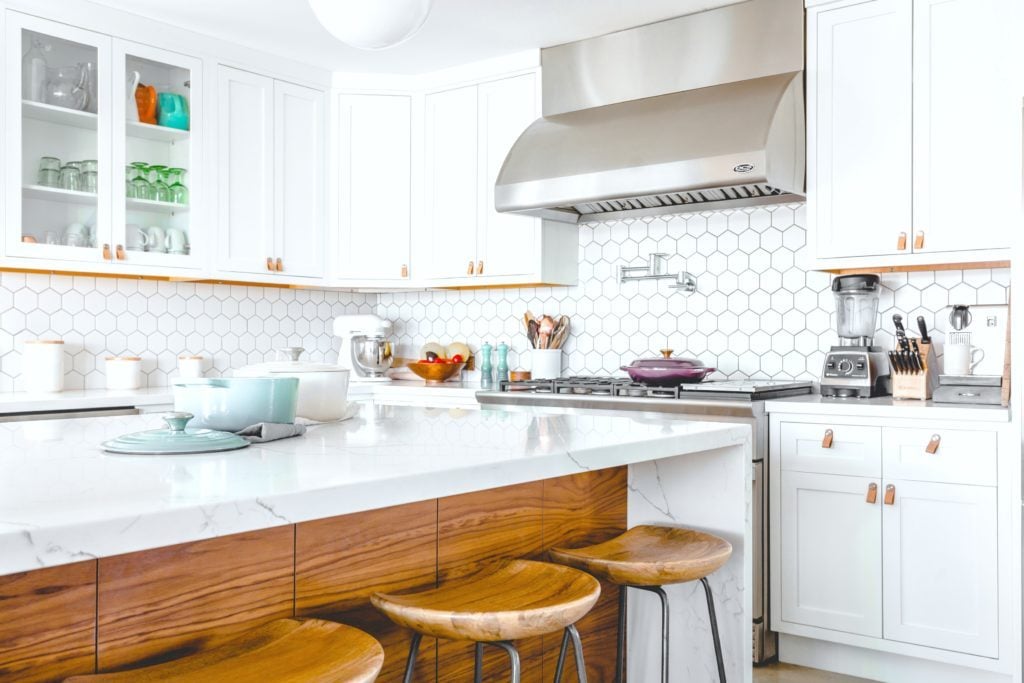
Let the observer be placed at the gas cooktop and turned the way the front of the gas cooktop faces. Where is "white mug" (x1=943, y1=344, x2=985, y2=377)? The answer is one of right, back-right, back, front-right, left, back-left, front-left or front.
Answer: back-left

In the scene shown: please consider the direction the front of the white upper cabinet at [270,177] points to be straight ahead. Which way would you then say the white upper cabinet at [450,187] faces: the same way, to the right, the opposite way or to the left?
to the right

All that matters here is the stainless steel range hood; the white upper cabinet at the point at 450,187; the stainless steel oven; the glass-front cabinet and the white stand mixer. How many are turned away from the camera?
0

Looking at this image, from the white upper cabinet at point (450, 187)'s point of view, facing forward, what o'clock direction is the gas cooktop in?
The gas cooktop is roughly at 9 o'clock from the white upper cabinet.

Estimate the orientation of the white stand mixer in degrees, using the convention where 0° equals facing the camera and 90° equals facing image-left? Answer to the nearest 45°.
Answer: approximately 315°

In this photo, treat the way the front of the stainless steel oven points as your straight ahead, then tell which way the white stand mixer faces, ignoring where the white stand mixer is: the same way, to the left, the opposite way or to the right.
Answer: to the left

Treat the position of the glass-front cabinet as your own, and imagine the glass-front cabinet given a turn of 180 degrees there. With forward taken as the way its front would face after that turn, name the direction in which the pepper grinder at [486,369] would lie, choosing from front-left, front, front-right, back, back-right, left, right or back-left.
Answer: back-right

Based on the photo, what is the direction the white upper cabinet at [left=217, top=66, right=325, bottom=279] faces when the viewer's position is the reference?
facing the viewer and to the right of the viewer

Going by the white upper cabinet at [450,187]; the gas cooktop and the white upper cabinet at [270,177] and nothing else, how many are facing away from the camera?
0

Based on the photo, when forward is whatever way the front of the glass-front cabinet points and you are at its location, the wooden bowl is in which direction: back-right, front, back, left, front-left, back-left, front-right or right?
front-left

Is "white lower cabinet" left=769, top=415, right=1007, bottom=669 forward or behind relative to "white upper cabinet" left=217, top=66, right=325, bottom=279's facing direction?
forward

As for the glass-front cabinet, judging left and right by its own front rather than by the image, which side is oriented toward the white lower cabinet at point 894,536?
front

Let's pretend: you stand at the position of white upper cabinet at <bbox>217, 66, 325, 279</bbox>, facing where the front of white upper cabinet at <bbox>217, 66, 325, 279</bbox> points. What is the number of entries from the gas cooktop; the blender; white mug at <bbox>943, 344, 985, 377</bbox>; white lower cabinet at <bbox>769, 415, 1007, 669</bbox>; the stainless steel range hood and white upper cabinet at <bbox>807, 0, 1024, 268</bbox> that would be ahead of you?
6

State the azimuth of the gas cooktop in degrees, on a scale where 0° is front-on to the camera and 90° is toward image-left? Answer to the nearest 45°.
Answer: approximately 45°

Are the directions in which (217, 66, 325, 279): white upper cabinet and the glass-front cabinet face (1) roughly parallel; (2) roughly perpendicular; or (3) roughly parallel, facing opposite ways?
roughly parallel

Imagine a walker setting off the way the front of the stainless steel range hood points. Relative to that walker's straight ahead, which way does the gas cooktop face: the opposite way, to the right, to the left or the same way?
the same way

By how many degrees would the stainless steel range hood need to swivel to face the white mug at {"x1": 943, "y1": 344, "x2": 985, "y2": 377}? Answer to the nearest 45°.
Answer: approximately 135° to its left

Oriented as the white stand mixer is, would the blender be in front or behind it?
in front

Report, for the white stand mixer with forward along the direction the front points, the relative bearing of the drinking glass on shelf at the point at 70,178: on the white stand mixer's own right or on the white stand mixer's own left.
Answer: on the white stand mixer's own right

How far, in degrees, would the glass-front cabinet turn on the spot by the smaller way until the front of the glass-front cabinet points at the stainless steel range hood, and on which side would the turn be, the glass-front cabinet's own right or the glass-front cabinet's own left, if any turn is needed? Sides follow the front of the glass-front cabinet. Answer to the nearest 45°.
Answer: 0° — it already faces it

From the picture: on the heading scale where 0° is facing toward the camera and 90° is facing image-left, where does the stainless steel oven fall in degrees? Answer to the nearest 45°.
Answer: approximately 45°
